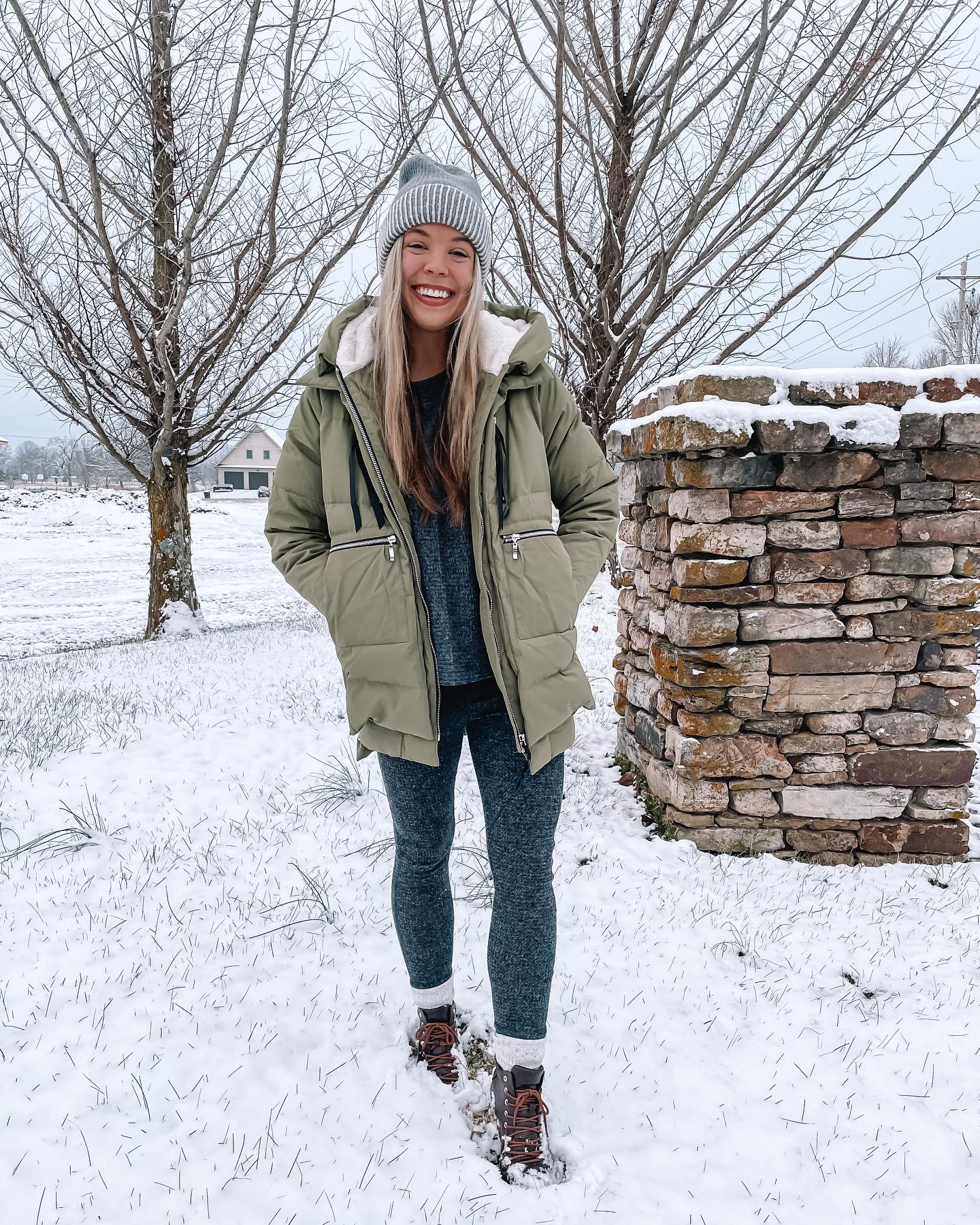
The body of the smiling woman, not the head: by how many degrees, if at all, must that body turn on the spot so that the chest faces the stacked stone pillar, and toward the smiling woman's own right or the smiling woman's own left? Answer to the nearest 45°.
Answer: approximately 135° to the smiling woman's own left

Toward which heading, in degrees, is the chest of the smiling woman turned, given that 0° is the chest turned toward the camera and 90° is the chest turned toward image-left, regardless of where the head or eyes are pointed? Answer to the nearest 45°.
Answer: approximately 0°
